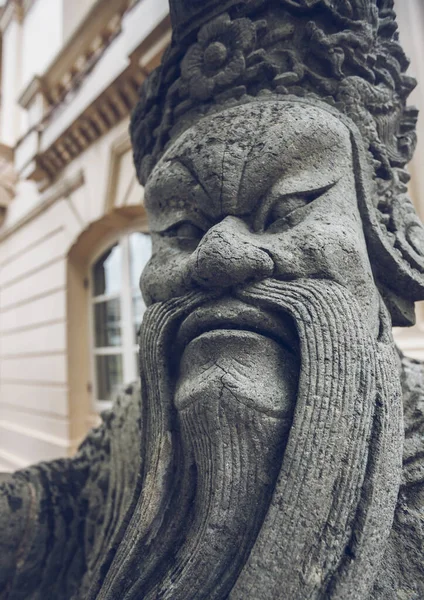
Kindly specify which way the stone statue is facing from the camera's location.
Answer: facing the viewer and to the left of the viewer
